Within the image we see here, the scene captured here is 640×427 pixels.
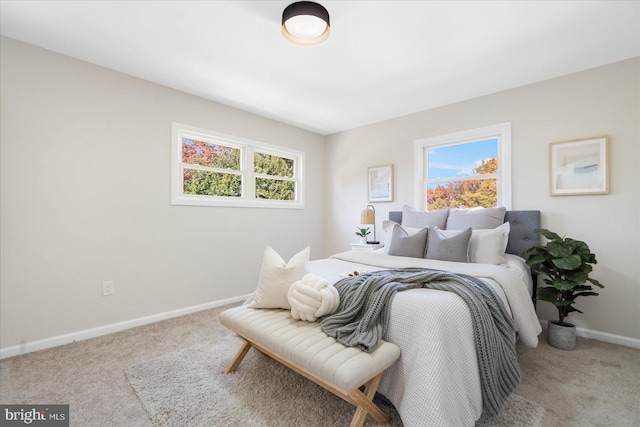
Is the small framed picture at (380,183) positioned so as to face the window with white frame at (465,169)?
no

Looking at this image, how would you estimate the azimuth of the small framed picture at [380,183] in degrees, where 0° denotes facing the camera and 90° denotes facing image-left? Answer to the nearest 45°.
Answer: approximately 45°

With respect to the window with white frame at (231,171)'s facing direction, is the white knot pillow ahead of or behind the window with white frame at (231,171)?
ahead

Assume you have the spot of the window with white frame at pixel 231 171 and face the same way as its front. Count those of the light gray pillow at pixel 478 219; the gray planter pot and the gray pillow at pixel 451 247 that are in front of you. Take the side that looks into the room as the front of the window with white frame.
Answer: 3

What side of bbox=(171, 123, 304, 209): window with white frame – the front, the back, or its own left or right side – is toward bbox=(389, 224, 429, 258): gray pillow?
front

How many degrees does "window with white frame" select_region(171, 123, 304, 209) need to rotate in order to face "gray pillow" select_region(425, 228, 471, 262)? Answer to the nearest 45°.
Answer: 0° — it already faces it

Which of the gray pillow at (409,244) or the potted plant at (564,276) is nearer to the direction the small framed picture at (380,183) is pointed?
the gray pillow

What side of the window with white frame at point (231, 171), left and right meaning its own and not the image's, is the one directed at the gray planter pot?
front

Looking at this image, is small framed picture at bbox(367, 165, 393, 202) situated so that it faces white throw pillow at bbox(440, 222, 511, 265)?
no

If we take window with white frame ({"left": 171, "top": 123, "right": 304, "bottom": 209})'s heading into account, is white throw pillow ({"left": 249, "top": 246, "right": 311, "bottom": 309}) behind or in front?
in front

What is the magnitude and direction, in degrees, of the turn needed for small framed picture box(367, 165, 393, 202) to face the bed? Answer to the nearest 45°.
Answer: approximately 45° to its left

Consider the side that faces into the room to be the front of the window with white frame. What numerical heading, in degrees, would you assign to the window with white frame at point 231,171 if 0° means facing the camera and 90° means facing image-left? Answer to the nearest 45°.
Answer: approximately 315°

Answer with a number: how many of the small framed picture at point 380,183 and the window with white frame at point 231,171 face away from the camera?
0

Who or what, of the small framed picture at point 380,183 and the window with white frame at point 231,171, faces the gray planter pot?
the window with white frame

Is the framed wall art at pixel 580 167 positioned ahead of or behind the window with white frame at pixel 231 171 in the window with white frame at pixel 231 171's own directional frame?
ahead

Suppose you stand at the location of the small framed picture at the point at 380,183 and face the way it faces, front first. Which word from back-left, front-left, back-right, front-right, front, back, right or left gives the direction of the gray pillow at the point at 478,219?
left

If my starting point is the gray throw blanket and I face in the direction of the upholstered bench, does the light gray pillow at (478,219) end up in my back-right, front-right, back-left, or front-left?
back-right

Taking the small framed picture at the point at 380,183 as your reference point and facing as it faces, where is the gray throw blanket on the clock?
The gray throw blanket is roughly at 10 o'clock from the small framed picture.

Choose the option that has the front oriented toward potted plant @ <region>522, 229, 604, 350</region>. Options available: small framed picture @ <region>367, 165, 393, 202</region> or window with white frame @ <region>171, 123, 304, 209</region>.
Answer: the window with white frame
